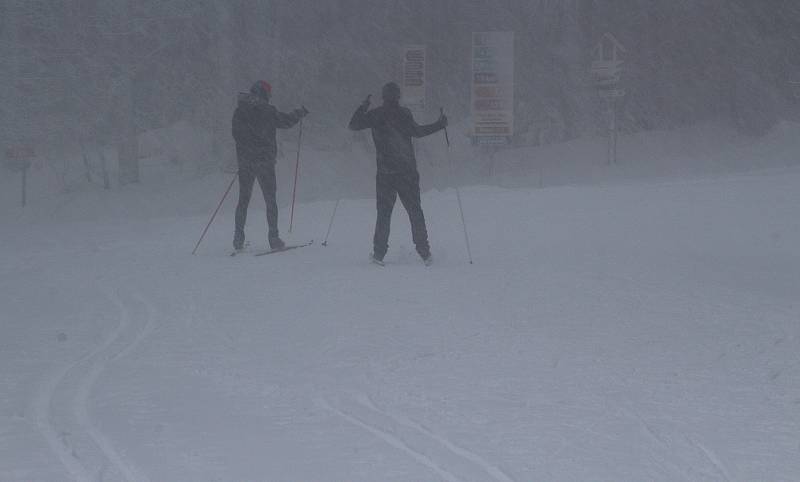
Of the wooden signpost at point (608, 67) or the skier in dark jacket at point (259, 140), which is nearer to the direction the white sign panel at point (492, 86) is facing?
the skier in dark jacket

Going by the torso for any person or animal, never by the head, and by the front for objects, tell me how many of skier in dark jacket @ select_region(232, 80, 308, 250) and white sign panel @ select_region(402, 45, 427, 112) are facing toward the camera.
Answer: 1

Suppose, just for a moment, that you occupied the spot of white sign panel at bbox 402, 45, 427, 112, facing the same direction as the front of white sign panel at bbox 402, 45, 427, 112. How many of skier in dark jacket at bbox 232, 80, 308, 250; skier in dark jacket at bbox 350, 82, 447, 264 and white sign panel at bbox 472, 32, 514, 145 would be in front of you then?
2

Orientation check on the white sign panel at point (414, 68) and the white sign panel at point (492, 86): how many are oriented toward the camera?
2

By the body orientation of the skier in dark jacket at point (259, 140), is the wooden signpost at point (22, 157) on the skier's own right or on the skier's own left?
on the skier's own left

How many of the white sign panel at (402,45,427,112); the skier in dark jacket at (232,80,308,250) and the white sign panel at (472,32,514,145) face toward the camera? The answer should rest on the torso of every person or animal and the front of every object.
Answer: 2

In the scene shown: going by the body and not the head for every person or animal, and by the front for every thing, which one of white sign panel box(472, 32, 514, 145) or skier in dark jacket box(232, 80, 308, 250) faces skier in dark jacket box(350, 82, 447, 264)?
the white sign panel

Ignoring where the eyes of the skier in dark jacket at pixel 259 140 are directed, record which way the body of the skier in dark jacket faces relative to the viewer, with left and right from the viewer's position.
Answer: facing away from the viewer and to the right of the viewer

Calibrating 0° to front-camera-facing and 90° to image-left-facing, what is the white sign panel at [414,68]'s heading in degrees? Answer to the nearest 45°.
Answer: approximately 0°

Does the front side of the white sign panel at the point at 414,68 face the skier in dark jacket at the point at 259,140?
yes
